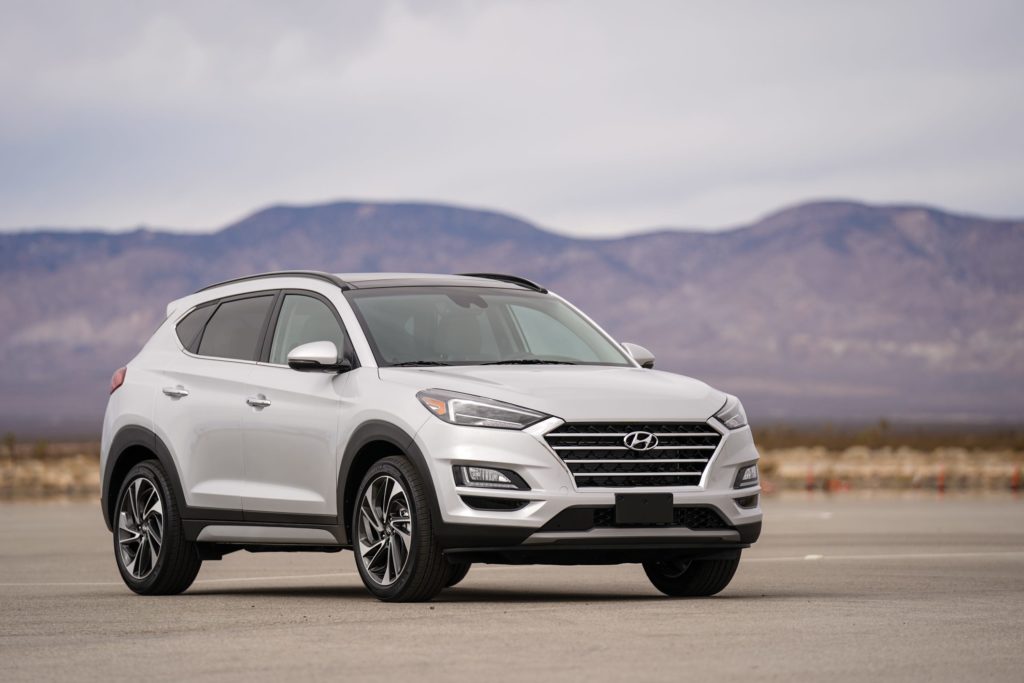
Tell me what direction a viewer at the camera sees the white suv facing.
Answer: facing the viewer and to the right of the viewer
